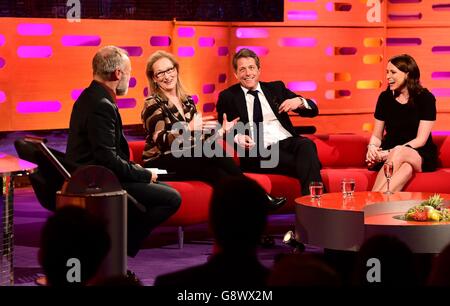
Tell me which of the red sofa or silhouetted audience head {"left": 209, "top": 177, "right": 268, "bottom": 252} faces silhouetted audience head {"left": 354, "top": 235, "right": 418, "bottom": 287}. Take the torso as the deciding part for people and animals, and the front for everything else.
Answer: the red sofa

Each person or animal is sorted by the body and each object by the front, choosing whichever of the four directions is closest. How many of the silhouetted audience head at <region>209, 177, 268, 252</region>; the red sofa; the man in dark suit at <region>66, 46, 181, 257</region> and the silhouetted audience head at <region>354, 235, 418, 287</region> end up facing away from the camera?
2

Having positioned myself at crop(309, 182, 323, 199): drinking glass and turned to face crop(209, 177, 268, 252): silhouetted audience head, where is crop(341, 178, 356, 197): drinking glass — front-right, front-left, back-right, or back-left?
back-left

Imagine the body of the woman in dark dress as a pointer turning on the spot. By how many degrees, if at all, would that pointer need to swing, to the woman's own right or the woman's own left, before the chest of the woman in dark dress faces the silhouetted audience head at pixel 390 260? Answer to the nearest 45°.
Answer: approximately 45° to the woman's own left

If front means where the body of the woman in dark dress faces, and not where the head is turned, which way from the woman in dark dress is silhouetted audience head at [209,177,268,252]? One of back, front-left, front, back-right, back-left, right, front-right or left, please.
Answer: front-left

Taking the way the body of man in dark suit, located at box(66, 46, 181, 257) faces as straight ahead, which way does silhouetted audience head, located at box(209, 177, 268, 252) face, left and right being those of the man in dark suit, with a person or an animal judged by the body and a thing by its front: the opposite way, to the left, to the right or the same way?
to the left

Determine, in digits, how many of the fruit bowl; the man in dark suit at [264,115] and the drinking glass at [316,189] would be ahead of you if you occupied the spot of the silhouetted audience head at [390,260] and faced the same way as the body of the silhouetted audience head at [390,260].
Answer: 3

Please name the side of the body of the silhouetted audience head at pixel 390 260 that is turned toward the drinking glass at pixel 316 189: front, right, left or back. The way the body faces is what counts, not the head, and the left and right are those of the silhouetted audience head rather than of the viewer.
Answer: front

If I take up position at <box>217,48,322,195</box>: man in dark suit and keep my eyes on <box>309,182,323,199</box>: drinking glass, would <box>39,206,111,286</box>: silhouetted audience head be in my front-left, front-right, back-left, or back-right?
front-right

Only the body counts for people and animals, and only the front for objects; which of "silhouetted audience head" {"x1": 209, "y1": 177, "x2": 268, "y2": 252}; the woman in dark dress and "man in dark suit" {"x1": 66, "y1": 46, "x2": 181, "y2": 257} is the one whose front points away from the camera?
the silhouetted audience head

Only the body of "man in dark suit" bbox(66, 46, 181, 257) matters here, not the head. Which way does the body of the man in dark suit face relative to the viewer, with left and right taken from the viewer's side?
facing to the right of the viewer

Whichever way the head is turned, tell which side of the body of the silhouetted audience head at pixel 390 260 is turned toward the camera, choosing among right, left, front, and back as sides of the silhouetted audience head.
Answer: back

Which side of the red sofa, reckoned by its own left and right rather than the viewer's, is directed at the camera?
front

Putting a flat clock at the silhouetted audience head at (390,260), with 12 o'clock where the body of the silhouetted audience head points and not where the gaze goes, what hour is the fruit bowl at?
The fruit bowl is roughly at 12 o'clock from the silhouetted audience head.

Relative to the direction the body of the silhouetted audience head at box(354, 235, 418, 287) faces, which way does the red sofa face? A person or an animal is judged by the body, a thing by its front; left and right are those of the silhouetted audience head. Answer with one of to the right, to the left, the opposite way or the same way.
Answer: the opposite way

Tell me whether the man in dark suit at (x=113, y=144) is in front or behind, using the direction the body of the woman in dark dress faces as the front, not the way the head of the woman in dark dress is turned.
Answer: in front

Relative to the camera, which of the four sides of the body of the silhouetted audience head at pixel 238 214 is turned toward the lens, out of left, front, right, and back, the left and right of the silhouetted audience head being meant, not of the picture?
back
